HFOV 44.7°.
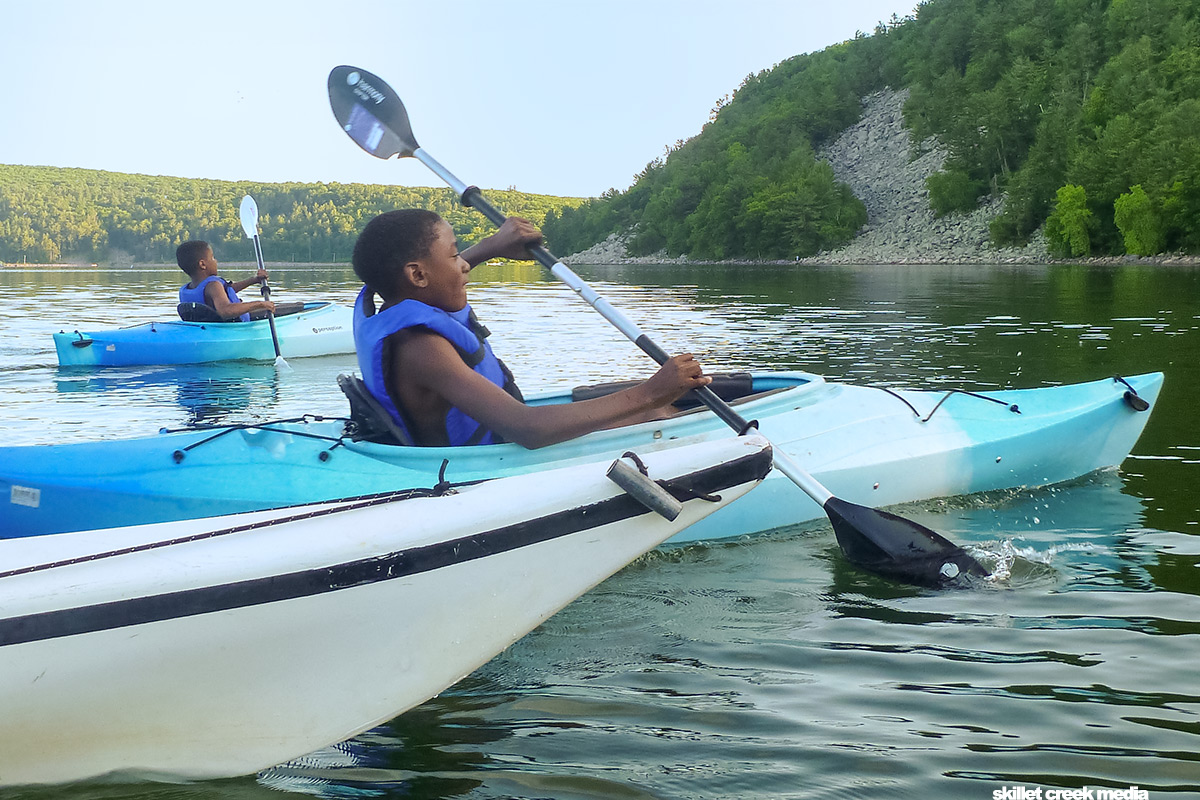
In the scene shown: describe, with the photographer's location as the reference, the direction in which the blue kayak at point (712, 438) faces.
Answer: facing to the right of the viewer

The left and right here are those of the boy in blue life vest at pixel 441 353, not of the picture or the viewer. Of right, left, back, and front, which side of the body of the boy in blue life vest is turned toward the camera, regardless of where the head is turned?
right

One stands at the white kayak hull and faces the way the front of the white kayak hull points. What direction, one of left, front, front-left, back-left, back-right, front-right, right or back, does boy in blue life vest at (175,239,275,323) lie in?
left

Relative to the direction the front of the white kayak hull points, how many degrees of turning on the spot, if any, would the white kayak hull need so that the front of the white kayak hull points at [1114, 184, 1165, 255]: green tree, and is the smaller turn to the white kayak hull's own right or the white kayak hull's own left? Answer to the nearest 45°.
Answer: approximately 45° to the white kayak hull's own left

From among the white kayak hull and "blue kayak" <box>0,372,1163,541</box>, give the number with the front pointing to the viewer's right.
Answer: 2

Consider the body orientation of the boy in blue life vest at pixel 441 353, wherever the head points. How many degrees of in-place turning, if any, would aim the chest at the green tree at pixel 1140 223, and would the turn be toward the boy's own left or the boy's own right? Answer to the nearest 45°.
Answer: approximately 45° to the boy's own left

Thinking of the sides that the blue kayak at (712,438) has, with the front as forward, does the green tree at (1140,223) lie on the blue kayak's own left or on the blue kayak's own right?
on the blue kayak's own left

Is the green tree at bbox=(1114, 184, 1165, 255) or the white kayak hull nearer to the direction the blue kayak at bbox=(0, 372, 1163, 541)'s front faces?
the green tree

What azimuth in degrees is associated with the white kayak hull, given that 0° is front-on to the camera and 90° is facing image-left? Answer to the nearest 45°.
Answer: approximately 270°

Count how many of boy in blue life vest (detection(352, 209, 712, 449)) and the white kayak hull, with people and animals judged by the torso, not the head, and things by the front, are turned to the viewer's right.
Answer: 2

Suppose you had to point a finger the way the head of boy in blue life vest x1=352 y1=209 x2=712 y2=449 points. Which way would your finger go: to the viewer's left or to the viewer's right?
to the viewer's right

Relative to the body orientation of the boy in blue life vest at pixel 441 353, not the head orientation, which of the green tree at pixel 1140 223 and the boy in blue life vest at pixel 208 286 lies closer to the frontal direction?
the green tree

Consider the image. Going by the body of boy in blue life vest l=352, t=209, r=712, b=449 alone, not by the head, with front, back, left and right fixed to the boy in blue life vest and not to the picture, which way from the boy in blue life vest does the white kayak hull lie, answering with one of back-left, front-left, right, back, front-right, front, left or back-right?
right

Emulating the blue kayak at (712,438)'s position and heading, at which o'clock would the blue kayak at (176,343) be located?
the blue kayak at (176,343) is roughly at 8 o'clock from the blue kayak at (712,438).
